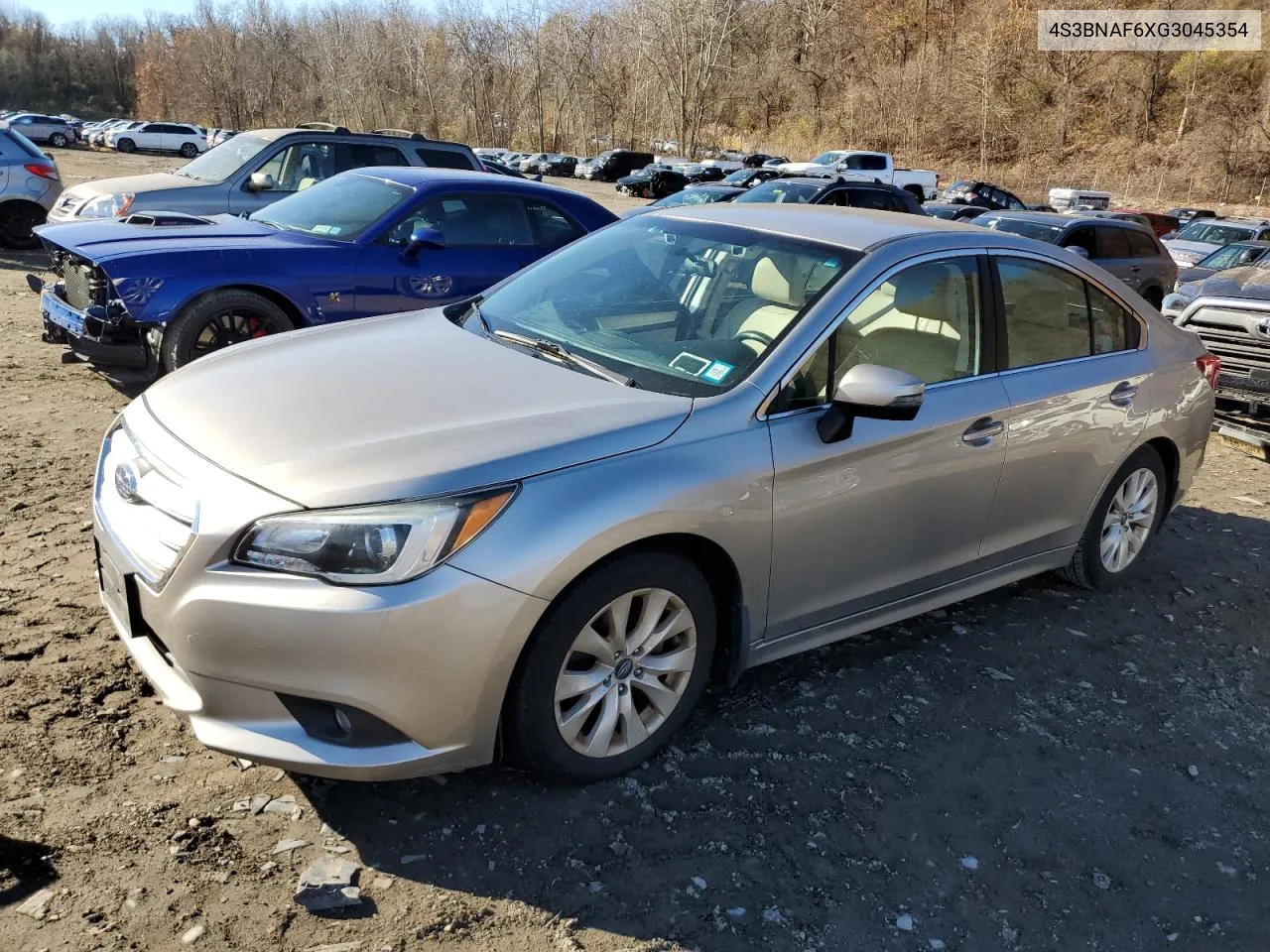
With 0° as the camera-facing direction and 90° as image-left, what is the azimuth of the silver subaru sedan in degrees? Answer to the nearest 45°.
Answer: approximately 45°

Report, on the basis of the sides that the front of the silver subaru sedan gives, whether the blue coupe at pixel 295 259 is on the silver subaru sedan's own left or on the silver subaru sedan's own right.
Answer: on the silver subaru sedan's own right

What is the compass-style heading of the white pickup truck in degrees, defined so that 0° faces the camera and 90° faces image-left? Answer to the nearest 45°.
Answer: approximately 90°

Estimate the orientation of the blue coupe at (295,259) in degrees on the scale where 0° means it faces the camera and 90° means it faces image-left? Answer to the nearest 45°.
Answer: approximately 45°

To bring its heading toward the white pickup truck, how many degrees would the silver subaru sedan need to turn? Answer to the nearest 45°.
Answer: approximately 135° to its right

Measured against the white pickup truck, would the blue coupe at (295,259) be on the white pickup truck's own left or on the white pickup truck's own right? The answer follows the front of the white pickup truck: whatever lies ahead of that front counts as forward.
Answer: on the white pickup truck's own left
